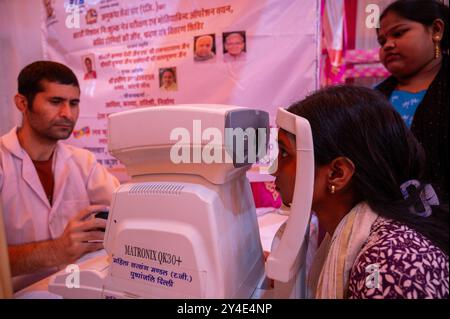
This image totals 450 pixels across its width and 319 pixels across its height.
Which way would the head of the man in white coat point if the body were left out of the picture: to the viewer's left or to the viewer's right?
to the viewer's right

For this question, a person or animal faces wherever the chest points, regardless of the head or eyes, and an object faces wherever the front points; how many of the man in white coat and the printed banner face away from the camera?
0

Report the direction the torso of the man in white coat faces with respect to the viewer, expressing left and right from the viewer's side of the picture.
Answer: facing the viewer and to the right of the viewer

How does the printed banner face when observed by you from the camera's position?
facing the viewer

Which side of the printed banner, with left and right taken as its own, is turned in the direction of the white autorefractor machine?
front
